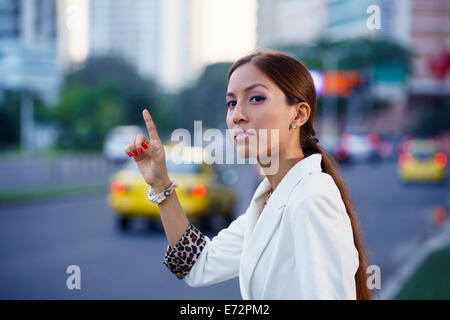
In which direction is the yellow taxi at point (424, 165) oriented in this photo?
away from the camera

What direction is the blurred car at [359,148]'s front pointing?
away from the camera

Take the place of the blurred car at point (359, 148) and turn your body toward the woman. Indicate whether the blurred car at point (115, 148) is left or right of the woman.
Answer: right

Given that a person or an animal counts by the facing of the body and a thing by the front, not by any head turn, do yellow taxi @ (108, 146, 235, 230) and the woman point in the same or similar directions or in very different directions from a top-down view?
very different directions

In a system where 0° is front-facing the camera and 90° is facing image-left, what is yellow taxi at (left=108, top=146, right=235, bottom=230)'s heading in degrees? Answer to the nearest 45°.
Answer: approximately 225°

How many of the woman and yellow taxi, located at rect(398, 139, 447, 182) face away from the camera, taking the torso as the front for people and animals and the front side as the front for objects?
1

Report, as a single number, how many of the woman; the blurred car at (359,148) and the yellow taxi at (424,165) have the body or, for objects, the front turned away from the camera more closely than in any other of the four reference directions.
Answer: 2

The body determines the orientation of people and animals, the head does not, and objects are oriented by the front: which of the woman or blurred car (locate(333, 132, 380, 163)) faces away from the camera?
the blurred car

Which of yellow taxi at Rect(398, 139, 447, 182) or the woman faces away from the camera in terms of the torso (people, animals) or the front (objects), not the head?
the yellow taxi

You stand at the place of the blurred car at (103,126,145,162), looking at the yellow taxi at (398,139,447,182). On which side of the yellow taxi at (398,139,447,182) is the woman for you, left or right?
right
